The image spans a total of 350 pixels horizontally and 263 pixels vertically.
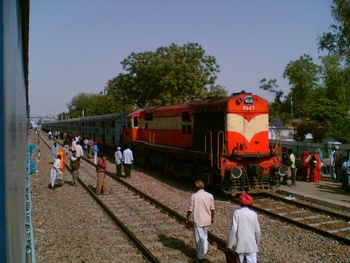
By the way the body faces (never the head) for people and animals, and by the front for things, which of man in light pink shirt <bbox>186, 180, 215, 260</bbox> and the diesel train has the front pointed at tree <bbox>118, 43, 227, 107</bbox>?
the man in light pink shirt

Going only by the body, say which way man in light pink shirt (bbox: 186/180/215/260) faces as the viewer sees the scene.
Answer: away from the camera

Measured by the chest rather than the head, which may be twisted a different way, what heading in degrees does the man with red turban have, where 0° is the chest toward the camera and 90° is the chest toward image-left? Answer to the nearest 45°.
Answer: approximately 180°

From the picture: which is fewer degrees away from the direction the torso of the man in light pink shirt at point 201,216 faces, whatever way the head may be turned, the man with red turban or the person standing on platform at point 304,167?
the person standing on platform

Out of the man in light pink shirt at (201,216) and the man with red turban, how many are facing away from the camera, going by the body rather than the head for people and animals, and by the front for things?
2

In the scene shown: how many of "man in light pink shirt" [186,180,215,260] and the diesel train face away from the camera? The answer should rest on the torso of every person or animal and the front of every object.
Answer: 1

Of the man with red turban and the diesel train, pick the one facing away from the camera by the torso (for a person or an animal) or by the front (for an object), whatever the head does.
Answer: the man with red turban

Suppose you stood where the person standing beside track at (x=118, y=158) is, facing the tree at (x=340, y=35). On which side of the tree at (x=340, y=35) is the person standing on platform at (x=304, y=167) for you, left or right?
right

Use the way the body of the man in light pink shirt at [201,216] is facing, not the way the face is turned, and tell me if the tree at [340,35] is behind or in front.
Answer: in front

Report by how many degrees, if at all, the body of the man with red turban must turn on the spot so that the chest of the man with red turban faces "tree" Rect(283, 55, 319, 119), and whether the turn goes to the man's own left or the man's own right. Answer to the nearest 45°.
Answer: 0° — they already face it

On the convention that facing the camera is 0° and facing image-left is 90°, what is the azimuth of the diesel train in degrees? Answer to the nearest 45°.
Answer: approximately 315°

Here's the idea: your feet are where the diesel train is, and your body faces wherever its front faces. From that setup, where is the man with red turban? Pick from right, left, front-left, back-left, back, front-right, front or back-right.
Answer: front-right

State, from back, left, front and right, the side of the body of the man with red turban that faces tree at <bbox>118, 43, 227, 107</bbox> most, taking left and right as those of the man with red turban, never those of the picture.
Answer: front
